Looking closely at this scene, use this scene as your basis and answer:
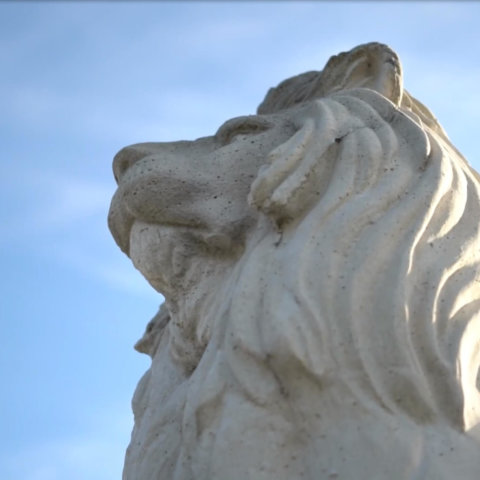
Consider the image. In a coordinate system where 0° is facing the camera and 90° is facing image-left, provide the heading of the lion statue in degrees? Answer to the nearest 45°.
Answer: approximately 90°
